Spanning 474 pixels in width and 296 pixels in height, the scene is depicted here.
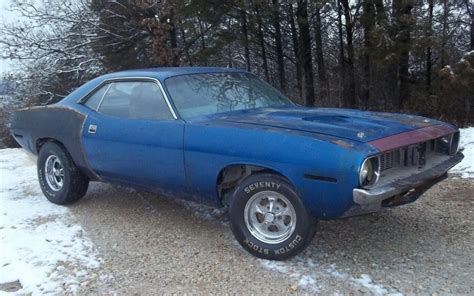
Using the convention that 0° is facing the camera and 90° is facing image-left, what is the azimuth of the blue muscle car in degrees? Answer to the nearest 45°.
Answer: approximately 315°
